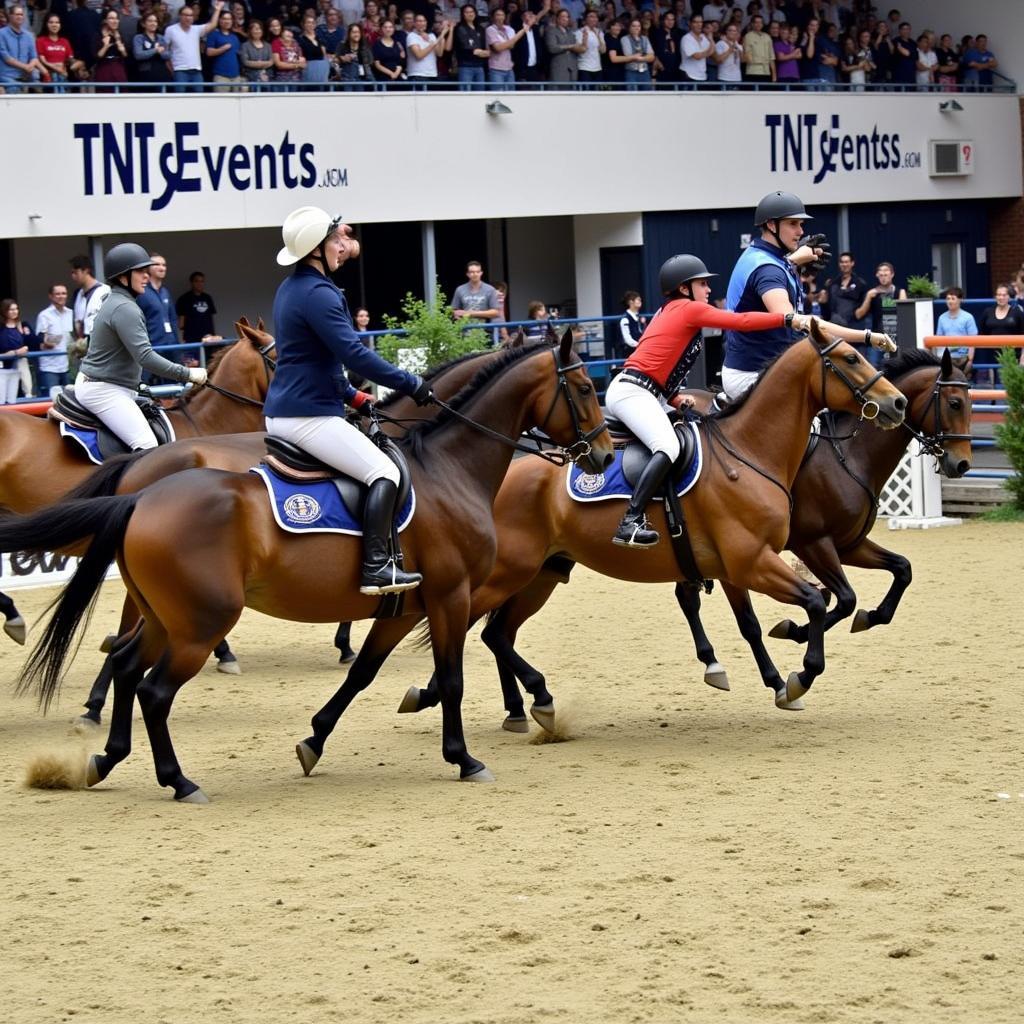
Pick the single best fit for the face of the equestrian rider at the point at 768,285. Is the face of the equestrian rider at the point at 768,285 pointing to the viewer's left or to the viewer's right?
to the viewer's right

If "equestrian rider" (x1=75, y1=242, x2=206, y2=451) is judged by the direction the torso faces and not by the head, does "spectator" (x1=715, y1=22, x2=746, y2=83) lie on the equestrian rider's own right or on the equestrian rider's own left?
on the equestrian rider's own left

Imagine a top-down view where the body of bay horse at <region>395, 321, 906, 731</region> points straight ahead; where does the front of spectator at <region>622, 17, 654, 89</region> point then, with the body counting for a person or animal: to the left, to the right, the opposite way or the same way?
to the right

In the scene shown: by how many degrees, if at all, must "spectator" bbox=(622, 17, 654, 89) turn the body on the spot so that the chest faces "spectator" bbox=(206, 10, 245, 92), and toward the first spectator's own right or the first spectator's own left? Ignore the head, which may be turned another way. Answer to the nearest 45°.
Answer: approximately 45° to the first spectator's own right

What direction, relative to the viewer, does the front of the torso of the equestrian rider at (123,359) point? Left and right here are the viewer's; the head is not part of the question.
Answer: facing to the right of the viewer

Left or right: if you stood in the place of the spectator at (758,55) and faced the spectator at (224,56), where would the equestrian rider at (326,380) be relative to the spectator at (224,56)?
left

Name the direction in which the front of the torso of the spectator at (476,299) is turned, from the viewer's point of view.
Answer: toward the camera

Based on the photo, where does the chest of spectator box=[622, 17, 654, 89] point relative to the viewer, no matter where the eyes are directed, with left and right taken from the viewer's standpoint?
facing the viewer

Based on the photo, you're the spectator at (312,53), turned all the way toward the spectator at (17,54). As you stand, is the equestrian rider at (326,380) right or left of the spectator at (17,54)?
left

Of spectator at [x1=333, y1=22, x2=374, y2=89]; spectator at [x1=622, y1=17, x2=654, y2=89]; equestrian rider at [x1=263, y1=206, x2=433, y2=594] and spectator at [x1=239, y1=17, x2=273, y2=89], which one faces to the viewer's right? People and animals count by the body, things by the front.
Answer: the equestrian rider

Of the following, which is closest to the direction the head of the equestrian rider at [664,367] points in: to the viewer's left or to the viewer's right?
to the viewer's right

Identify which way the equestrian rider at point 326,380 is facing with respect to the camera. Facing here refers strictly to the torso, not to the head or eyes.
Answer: to the viewer's right

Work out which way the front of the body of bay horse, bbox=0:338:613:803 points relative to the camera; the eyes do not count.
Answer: to the viewer's right

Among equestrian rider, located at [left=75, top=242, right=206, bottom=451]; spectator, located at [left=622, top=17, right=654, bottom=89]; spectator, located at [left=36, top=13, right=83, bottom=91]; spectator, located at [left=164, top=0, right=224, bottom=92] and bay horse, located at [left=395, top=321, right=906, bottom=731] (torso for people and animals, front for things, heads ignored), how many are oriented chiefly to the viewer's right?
2

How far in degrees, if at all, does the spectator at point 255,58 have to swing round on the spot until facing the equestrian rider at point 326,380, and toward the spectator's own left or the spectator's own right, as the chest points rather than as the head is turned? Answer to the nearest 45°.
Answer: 0° — they already face them
